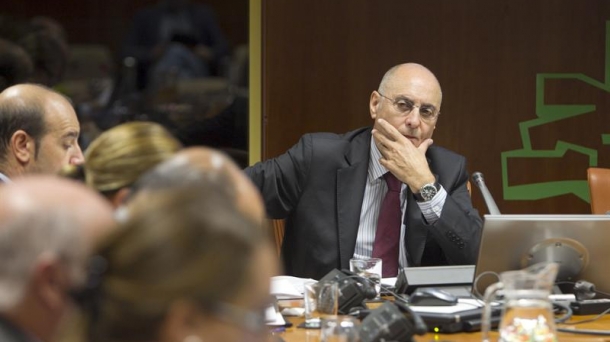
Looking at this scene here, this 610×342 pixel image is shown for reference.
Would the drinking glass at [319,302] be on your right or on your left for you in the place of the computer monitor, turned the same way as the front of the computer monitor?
on your left

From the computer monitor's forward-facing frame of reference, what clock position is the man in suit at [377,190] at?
The man in suit is roughly at 11 o'clock from the computer monitor.

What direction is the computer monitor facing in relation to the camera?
away from the camera

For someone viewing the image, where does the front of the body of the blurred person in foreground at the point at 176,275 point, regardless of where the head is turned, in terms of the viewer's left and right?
facing to the right of the viewer
